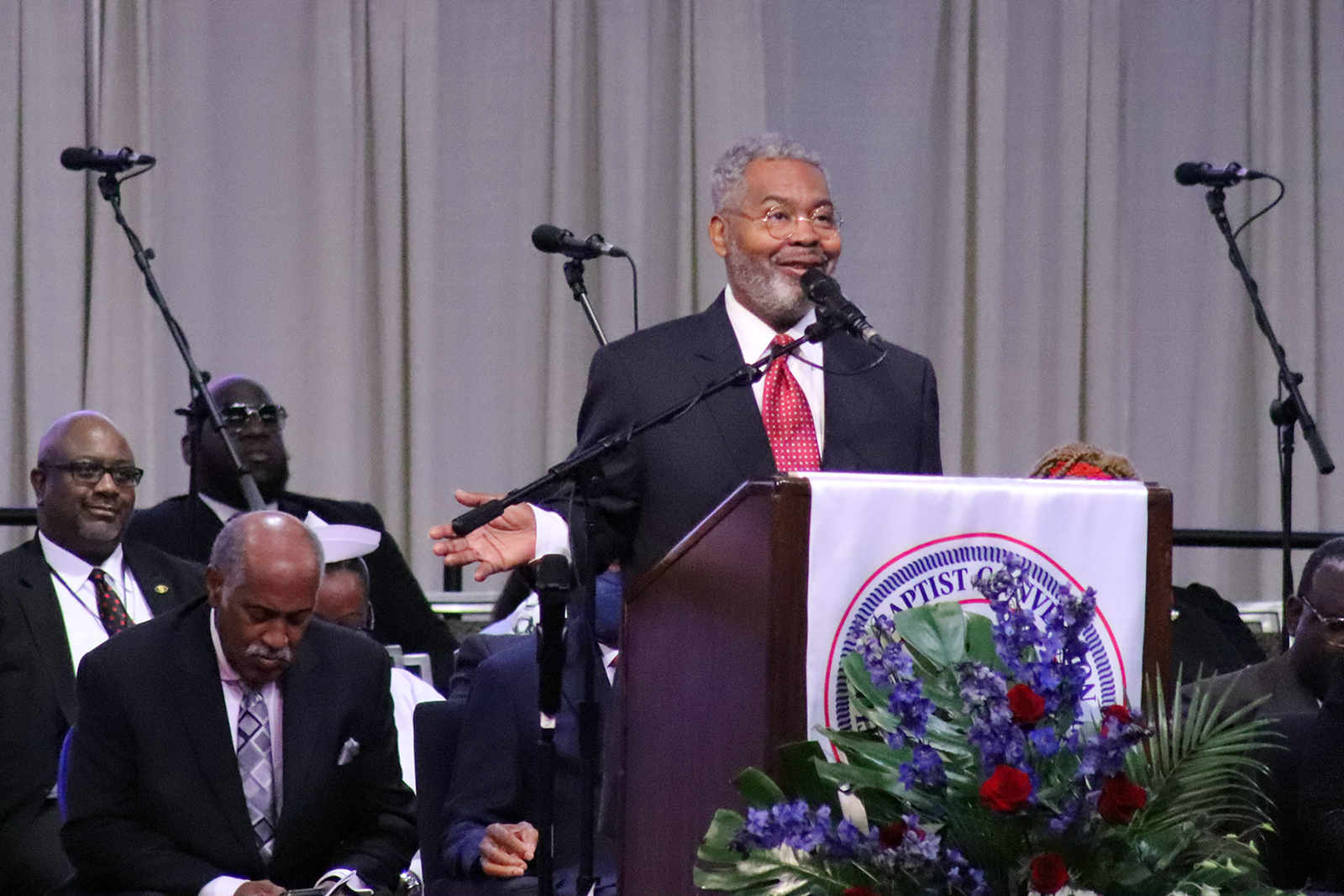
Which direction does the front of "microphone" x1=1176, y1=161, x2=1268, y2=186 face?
to the viewer's left

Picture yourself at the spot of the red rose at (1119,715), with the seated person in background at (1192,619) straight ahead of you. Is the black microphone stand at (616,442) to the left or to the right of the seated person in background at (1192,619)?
left

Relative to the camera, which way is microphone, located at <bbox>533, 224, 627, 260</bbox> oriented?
to the viewer's left

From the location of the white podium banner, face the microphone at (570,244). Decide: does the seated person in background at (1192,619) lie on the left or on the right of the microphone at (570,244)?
right

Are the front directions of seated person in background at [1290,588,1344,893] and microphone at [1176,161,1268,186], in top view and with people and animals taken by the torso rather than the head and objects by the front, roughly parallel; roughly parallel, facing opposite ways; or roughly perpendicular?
roughly perpendicular

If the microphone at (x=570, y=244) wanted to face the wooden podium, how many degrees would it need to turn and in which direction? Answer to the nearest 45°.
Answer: approximately 90° to its left

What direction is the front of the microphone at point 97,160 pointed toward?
to the viewer's left
